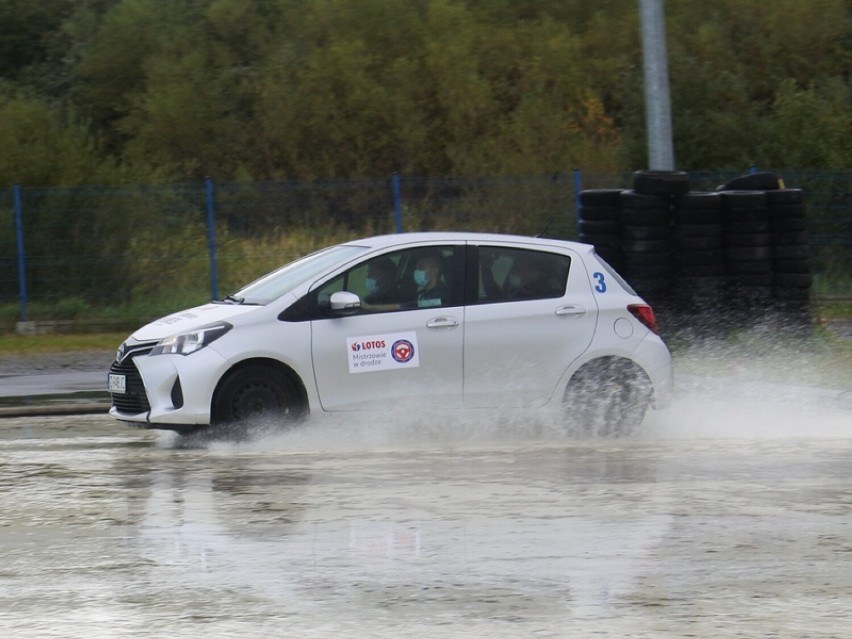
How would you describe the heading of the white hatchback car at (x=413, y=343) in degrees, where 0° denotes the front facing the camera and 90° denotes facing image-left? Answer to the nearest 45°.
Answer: approximately 90°

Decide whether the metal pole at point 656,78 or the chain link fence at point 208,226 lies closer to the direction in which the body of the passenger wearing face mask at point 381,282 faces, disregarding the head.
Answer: the chain link fence

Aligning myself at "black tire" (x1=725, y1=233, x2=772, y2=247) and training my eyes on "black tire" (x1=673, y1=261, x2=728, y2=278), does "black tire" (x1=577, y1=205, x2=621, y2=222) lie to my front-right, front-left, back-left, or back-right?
front-right

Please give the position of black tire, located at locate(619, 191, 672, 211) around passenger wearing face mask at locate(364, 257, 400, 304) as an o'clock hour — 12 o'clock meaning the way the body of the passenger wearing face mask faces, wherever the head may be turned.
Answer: The black tire is roughly at 4 o'clock from the passenger wearing face mask.

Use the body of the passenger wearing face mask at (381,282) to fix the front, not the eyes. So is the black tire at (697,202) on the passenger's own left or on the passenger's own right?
on the passenger's own right

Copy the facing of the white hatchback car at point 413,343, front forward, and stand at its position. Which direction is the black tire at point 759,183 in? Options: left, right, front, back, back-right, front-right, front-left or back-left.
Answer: back-right

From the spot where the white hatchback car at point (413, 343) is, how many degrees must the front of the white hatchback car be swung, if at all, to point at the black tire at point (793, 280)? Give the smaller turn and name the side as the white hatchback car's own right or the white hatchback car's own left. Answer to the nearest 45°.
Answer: approximately 135° to the white hatchback car's own right

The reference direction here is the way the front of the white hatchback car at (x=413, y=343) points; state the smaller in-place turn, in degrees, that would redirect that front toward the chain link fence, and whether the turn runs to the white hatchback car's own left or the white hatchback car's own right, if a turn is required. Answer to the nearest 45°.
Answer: approximately 90° to the white hatchback car's own right

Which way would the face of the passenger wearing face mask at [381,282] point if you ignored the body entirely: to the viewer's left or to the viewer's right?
to the viewer's left

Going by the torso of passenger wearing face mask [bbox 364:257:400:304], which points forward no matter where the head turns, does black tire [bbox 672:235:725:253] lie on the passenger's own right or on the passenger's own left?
on the passenger's own right

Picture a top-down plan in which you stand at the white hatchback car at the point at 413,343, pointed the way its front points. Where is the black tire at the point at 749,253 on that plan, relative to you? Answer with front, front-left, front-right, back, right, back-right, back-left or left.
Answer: back-right

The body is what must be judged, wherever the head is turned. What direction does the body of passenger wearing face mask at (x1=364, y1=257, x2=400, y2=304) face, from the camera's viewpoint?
to the viewer's left
